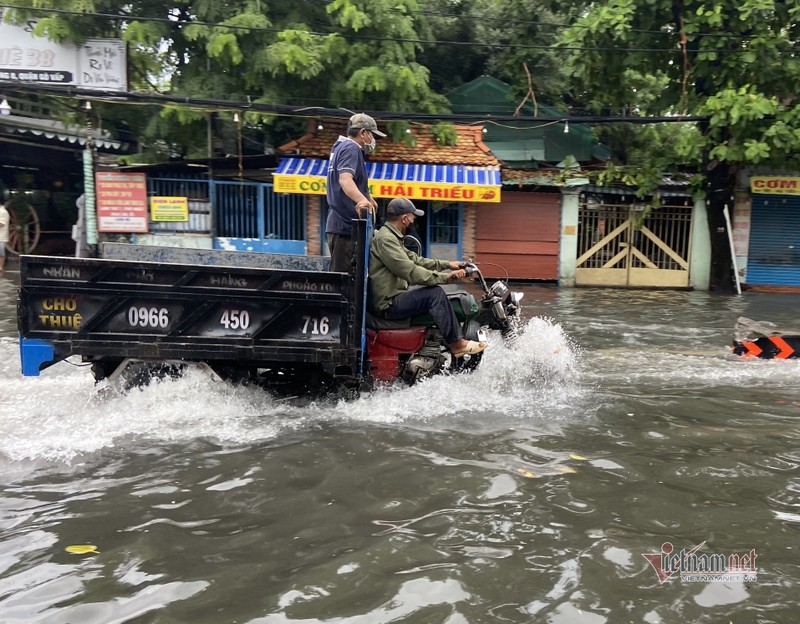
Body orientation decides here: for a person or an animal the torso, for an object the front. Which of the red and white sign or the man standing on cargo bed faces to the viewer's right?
the man standing on cargo bed

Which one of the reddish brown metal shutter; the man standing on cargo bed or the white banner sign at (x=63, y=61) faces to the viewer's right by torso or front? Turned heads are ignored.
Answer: the man standing on cargo bed

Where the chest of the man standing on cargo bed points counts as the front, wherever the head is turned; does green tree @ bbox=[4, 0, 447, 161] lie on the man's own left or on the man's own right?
on the man's own left

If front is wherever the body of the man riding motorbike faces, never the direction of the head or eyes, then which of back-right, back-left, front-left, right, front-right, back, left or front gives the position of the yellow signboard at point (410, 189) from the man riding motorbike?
left

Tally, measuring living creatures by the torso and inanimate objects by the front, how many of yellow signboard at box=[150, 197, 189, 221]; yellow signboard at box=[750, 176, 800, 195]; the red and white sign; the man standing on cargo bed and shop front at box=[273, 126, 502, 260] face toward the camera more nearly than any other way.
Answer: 4

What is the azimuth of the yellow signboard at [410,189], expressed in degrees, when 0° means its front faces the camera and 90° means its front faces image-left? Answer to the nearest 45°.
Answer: approximately 0°

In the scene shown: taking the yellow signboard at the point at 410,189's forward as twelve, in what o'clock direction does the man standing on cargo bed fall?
The man standing on cargo bed is roughly at 12 o'clock from the yellow signboard.
